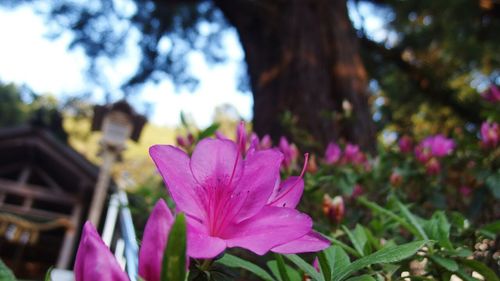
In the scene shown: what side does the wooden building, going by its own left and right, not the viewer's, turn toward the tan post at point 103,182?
front

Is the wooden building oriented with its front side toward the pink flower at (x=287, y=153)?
yes

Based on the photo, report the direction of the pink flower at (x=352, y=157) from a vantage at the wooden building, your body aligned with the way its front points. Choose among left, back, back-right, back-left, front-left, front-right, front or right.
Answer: front

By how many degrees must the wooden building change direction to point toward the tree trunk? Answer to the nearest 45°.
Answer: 0° — it already faces it

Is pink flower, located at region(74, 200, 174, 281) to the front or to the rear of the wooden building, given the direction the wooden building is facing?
to the front

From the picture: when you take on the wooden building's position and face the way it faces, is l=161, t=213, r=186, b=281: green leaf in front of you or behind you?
in front

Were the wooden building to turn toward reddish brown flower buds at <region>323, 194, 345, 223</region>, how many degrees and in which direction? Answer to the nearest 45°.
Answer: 0° — it already faces it

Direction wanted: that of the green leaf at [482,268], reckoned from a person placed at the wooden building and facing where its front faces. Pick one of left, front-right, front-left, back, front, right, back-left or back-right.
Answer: front

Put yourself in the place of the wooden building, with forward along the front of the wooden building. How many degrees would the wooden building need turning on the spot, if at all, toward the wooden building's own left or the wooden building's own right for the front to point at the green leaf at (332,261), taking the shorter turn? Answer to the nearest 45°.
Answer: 0° — it already faces it

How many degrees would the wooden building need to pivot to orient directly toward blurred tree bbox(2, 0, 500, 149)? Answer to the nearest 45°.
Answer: approximately 45° to its left

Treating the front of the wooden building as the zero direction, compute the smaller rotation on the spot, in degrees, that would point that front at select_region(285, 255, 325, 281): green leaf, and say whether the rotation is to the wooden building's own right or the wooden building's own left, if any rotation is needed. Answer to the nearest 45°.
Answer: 0° — it already faces it

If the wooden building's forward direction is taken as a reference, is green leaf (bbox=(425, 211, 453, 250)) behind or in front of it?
in front

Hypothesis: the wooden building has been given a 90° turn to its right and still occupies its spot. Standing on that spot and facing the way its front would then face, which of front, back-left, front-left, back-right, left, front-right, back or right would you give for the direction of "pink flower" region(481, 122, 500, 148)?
left

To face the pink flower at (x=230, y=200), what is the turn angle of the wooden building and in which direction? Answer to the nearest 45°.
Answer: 0° — it already faces it

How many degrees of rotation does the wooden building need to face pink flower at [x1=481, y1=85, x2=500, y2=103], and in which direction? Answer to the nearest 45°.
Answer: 0° — it already faces it
